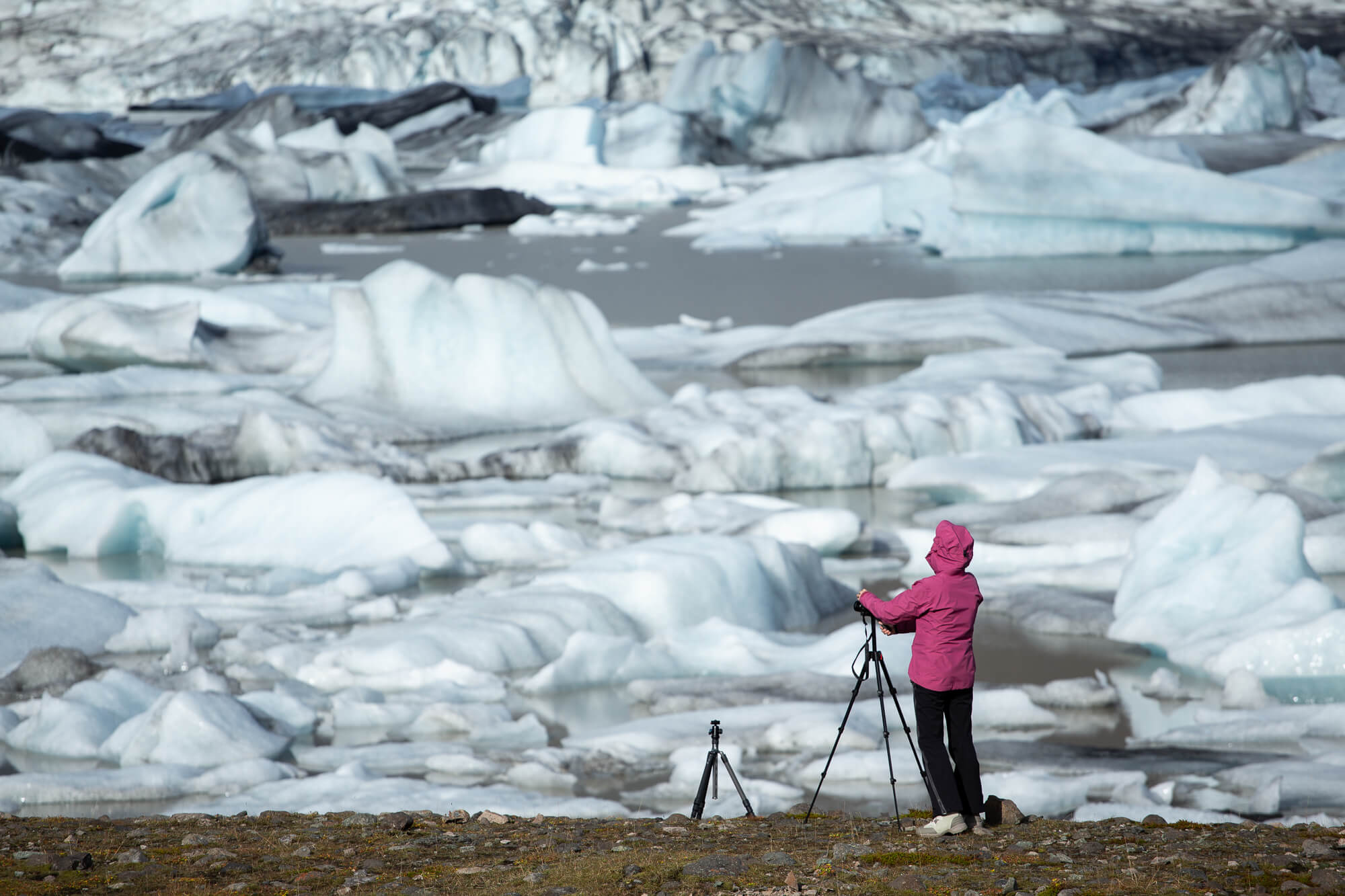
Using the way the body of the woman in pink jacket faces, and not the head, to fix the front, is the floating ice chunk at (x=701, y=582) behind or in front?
in front

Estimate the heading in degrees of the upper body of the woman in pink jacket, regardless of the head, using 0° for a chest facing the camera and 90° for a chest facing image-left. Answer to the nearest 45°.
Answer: approximately 135°

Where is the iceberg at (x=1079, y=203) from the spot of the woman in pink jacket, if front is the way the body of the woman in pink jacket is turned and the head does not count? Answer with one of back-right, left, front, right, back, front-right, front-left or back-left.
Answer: front-right

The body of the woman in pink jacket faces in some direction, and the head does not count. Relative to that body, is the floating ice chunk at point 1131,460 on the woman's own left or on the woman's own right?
on the woman's own right

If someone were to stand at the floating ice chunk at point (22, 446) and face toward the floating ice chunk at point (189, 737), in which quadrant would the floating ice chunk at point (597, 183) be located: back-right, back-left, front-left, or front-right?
back-left

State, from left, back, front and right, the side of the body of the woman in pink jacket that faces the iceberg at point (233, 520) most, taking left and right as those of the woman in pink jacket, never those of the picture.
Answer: front

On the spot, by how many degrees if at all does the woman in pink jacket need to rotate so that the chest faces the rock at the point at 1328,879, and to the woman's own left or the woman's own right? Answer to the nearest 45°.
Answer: approximately 180°

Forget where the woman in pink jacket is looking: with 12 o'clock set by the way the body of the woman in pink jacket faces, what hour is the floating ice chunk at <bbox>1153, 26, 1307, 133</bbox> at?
The floating ice chunk is roughly at 2 o'clock from the woman in pink jacket.

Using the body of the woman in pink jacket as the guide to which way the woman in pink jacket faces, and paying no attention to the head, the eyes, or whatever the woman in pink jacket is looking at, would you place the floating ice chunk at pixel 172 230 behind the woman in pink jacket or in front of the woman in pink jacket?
in front
